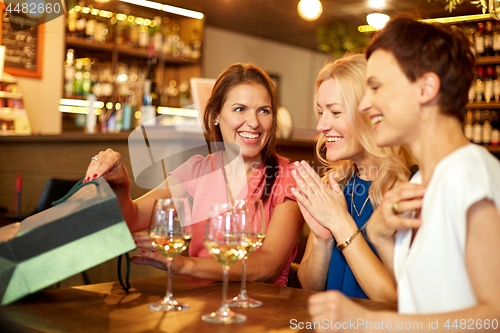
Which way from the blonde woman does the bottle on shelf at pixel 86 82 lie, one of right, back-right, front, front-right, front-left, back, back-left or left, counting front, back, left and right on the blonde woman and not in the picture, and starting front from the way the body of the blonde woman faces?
right

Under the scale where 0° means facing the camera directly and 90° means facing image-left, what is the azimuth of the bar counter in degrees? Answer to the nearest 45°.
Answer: approximately 0°

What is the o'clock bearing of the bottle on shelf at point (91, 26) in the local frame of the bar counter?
The bottle on shelf is roughly at 6 o'clock from the bar counter.

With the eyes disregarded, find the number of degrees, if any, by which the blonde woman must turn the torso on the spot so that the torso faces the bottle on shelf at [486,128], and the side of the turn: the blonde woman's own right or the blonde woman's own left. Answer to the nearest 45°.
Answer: approximately 135° to the blonde woman's own right

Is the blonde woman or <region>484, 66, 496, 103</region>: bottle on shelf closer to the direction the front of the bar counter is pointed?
the blonde woman

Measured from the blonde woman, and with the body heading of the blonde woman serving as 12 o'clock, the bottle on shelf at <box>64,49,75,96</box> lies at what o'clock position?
The bottle on shelf is roughly at 3 o'clock from the blonde woman.

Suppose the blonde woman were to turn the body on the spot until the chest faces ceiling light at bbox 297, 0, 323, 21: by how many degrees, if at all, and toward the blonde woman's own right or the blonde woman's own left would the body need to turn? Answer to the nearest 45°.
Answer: approximately 135° to the blonde woman's own right

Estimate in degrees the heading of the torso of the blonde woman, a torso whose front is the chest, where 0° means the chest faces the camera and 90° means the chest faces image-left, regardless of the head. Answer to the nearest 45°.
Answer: approximately 45°

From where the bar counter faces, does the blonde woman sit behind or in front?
in front

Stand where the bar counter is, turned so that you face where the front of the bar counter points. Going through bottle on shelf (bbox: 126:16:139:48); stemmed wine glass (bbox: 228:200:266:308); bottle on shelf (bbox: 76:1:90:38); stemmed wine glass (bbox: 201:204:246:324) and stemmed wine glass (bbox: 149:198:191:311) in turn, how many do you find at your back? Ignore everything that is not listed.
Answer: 2

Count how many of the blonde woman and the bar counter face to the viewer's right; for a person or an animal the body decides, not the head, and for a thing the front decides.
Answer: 0

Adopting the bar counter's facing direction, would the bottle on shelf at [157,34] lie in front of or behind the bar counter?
behind

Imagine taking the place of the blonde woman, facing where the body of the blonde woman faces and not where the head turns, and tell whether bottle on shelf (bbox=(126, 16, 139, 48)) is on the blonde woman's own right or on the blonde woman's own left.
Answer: on the blonde woman's own right

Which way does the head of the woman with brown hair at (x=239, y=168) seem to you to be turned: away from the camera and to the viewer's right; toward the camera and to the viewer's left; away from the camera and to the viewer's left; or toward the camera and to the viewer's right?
toward the camera and to the viewer's right

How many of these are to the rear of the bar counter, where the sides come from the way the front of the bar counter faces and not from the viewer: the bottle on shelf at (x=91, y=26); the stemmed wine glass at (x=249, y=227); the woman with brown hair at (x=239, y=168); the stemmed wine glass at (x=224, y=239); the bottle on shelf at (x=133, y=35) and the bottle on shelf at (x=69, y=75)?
3
